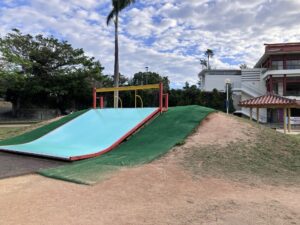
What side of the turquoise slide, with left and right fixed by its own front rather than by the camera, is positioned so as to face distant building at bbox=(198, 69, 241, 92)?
back

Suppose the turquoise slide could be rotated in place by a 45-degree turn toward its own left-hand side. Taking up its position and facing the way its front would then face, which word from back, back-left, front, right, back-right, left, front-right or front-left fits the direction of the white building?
back-left

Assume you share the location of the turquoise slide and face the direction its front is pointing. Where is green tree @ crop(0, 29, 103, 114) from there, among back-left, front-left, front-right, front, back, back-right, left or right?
back-right

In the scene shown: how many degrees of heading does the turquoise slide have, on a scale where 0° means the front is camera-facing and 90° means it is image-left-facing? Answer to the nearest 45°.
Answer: approximately 45°

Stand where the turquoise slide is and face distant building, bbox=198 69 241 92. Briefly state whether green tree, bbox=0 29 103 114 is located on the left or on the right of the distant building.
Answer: left
